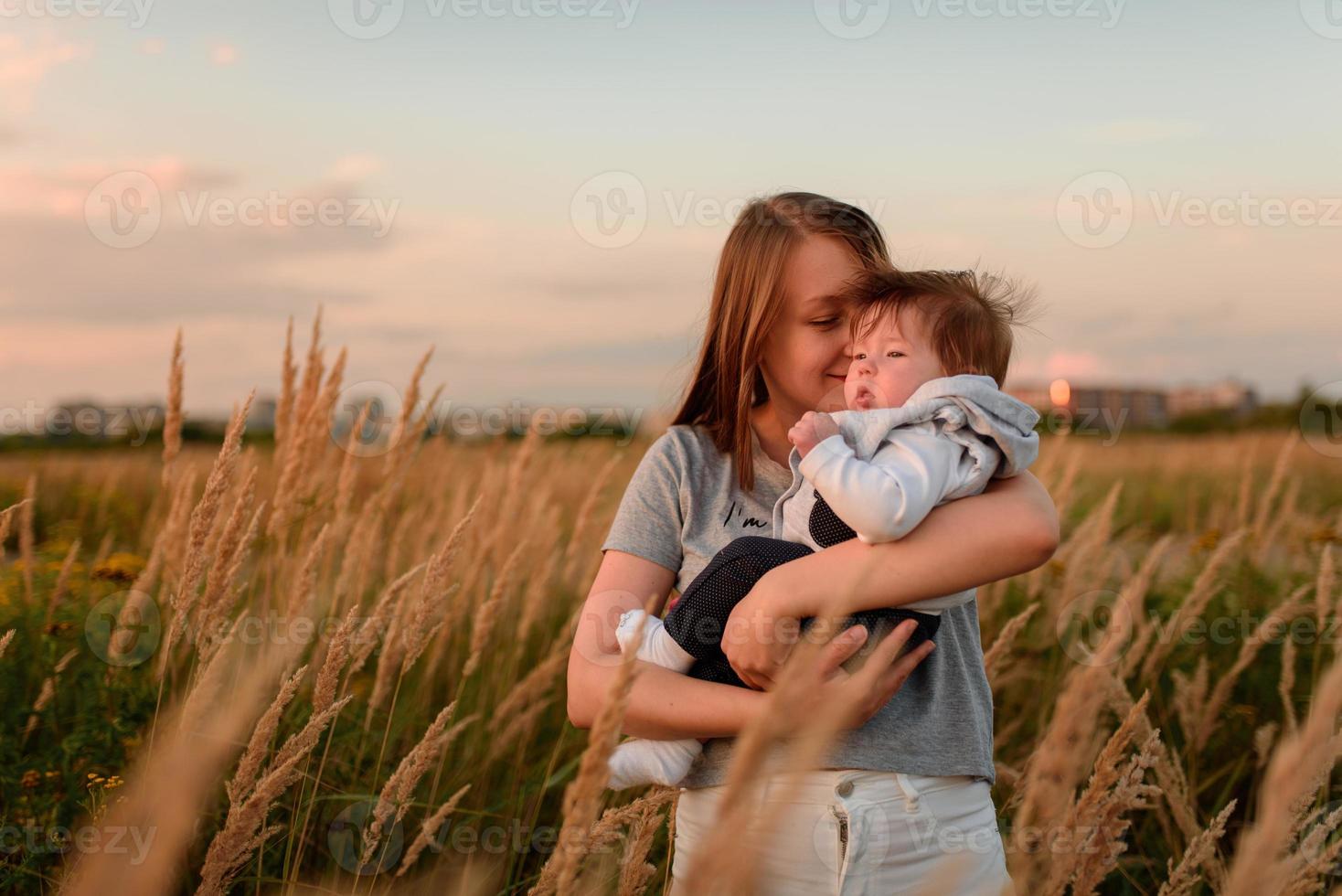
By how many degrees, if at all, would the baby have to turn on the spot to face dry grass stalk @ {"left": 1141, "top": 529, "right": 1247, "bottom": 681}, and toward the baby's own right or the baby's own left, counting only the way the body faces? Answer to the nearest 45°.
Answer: approximately 135° to the baby's own right

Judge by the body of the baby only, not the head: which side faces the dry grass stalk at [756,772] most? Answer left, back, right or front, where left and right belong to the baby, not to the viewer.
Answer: left

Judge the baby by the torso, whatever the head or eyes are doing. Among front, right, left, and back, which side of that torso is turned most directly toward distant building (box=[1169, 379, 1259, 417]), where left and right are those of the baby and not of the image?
right

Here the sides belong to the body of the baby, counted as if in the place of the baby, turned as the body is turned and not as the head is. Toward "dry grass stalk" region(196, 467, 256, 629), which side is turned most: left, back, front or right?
front

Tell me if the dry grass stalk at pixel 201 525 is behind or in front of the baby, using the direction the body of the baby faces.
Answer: in front

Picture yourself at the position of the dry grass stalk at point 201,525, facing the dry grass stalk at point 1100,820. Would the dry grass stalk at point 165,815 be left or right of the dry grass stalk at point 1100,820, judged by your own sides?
right

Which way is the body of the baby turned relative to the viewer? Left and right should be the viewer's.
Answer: facing to the left of the viewer

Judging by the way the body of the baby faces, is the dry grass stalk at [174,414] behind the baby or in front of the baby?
in front
